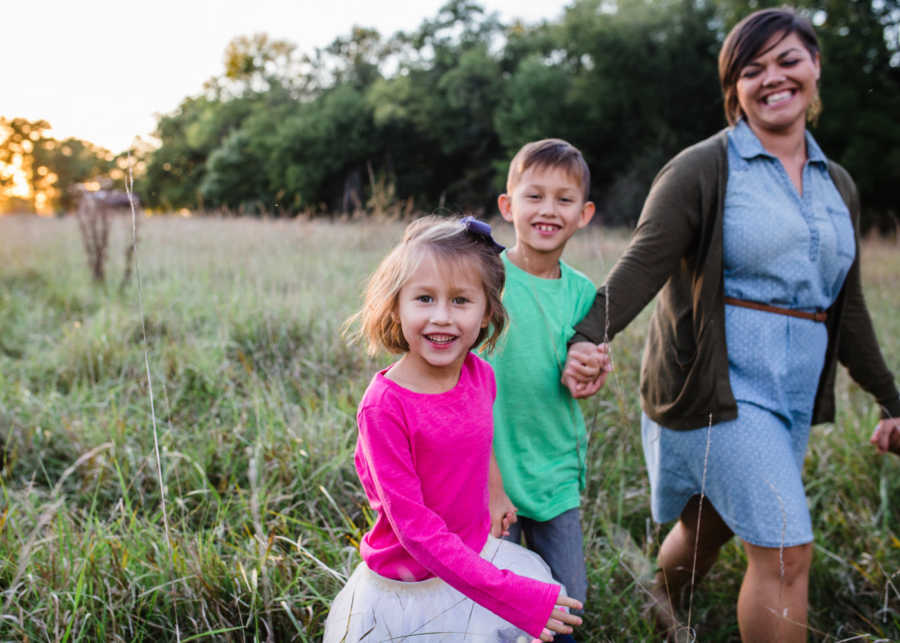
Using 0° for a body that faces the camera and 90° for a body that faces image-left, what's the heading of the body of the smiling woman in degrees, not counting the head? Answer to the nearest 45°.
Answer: approximately 315°

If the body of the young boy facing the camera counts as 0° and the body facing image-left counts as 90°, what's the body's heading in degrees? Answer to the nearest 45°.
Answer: approximately 0°

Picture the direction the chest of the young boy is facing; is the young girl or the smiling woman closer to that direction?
the young girl

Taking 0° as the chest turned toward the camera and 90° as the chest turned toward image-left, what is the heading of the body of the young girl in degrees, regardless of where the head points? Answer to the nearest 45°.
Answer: approximately 315°

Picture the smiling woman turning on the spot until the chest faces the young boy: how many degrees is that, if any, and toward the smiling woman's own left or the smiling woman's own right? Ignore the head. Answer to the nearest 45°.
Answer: approximately 90° to the smiling woman's own right

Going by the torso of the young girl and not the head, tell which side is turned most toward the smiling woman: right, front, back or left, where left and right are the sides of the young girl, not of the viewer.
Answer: left
